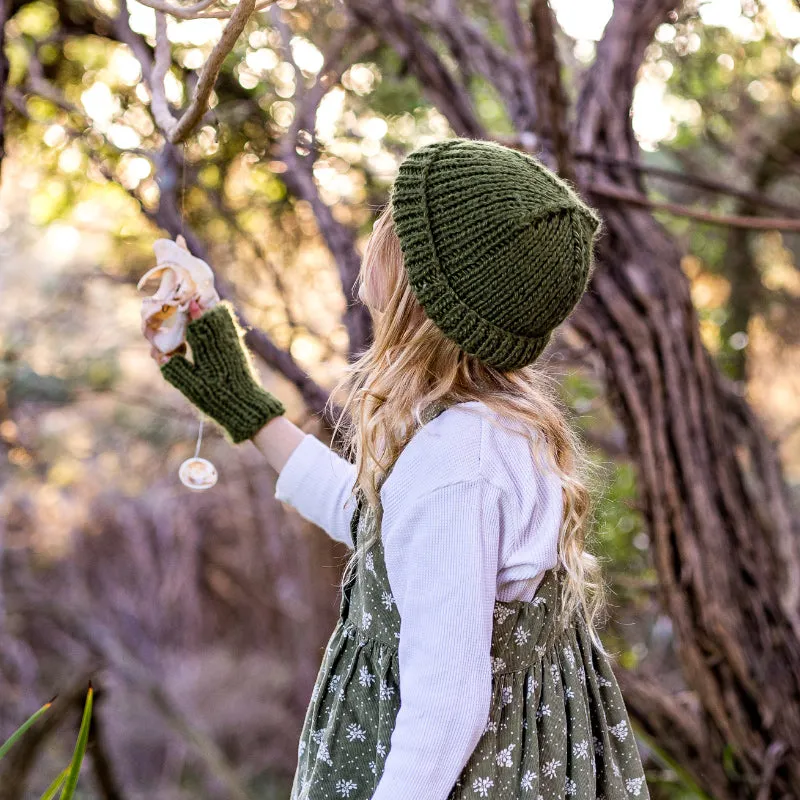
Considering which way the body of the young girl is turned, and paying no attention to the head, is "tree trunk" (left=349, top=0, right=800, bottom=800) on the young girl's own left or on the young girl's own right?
on the young girl's own right

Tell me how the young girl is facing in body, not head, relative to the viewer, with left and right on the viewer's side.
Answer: facing to the left of the viewer

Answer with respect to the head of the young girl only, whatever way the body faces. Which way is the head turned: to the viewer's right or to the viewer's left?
to the viewer's left
